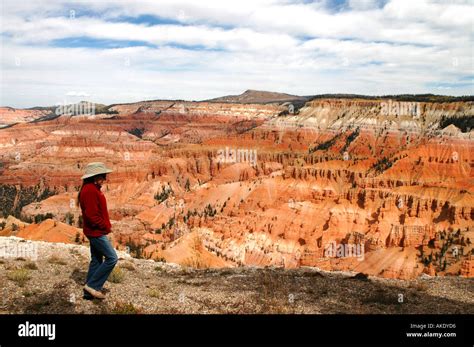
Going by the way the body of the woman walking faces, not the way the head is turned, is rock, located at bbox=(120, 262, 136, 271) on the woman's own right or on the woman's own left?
on the woman's own left

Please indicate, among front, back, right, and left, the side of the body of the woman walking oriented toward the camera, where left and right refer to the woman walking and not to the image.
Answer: right

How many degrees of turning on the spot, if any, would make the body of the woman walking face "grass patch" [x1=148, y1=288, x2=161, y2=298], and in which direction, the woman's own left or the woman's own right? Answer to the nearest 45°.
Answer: approximately 45° to the woman's own left
